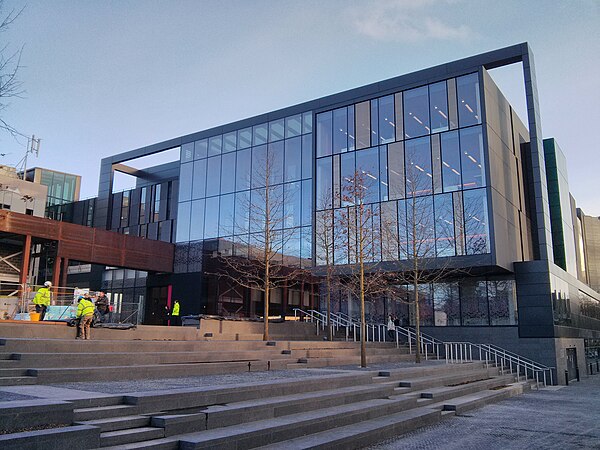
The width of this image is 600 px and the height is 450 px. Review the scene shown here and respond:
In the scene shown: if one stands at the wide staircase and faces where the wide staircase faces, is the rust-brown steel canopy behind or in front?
behind

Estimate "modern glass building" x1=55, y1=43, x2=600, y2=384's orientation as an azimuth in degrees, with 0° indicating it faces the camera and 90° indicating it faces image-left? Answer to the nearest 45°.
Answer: approximately 45°

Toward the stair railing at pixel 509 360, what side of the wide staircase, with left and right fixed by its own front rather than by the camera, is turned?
left

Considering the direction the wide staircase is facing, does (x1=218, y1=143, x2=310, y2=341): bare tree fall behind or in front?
behind

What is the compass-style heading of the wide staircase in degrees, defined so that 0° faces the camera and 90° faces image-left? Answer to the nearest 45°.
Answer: approximately 315°
